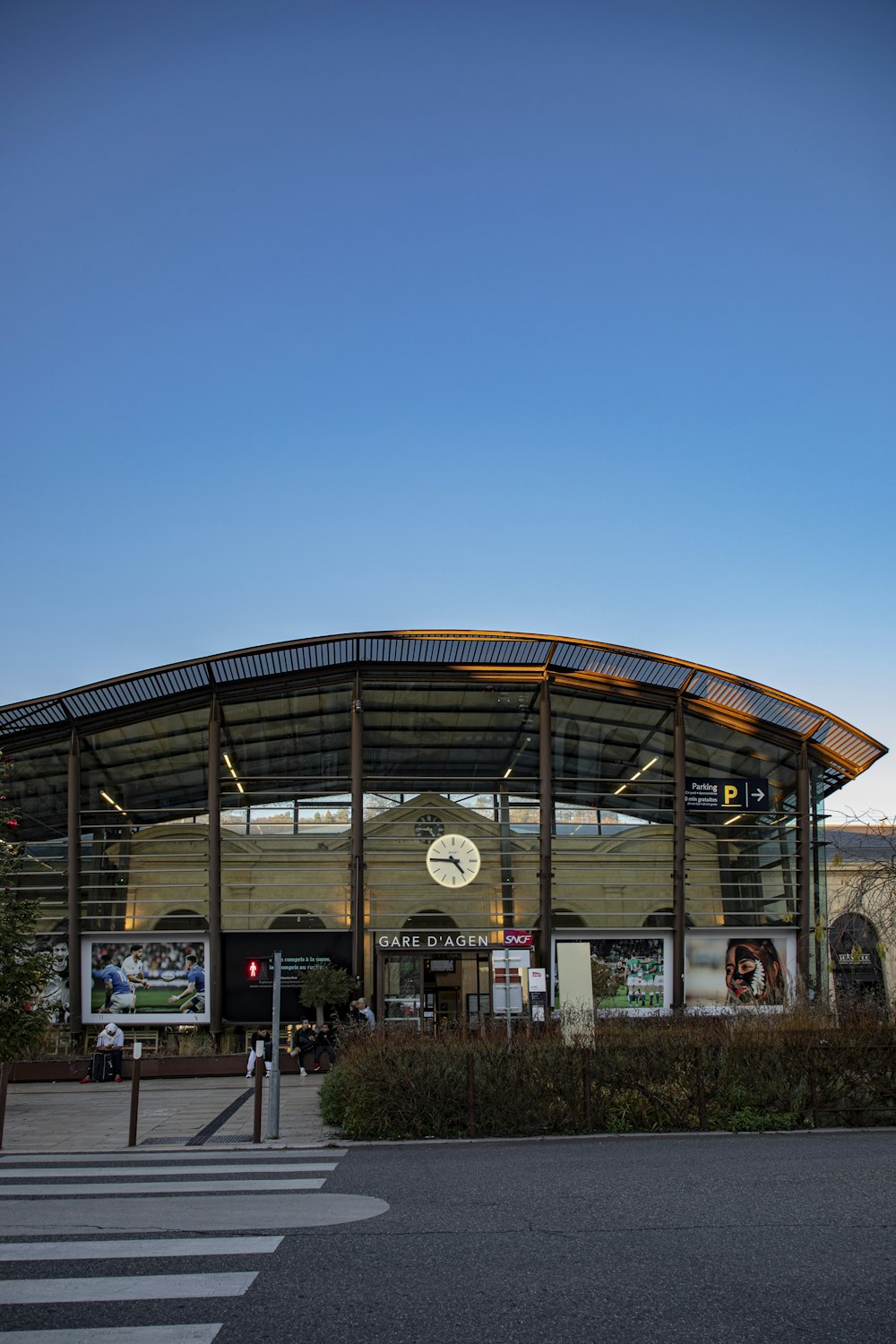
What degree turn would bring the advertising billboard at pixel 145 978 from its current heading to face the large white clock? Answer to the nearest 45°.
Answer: approximately 90° to its left

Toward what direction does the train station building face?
toward the camera

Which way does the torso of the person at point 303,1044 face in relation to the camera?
toward the camera

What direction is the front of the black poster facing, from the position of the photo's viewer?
facing the viewer

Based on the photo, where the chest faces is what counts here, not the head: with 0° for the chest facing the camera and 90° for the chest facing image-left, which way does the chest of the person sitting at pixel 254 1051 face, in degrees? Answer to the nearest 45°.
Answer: approximately 0°

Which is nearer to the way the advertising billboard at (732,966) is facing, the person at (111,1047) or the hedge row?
the hedge row

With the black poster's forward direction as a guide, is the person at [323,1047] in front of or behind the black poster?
in front

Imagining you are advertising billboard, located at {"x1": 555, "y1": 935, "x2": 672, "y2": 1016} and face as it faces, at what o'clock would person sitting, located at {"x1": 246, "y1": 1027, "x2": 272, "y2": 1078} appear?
The person sitting is roughly at 2 o'clock from the advertising billboard.
